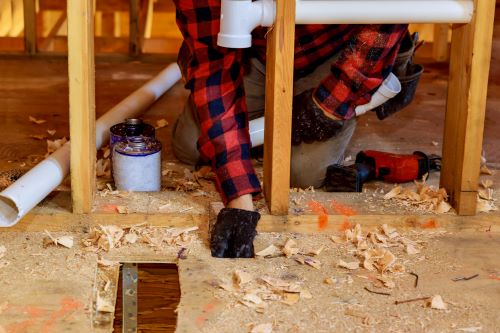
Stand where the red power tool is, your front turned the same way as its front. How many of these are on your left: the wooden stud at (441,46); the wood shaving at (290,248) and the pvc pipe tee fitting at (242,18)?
1
